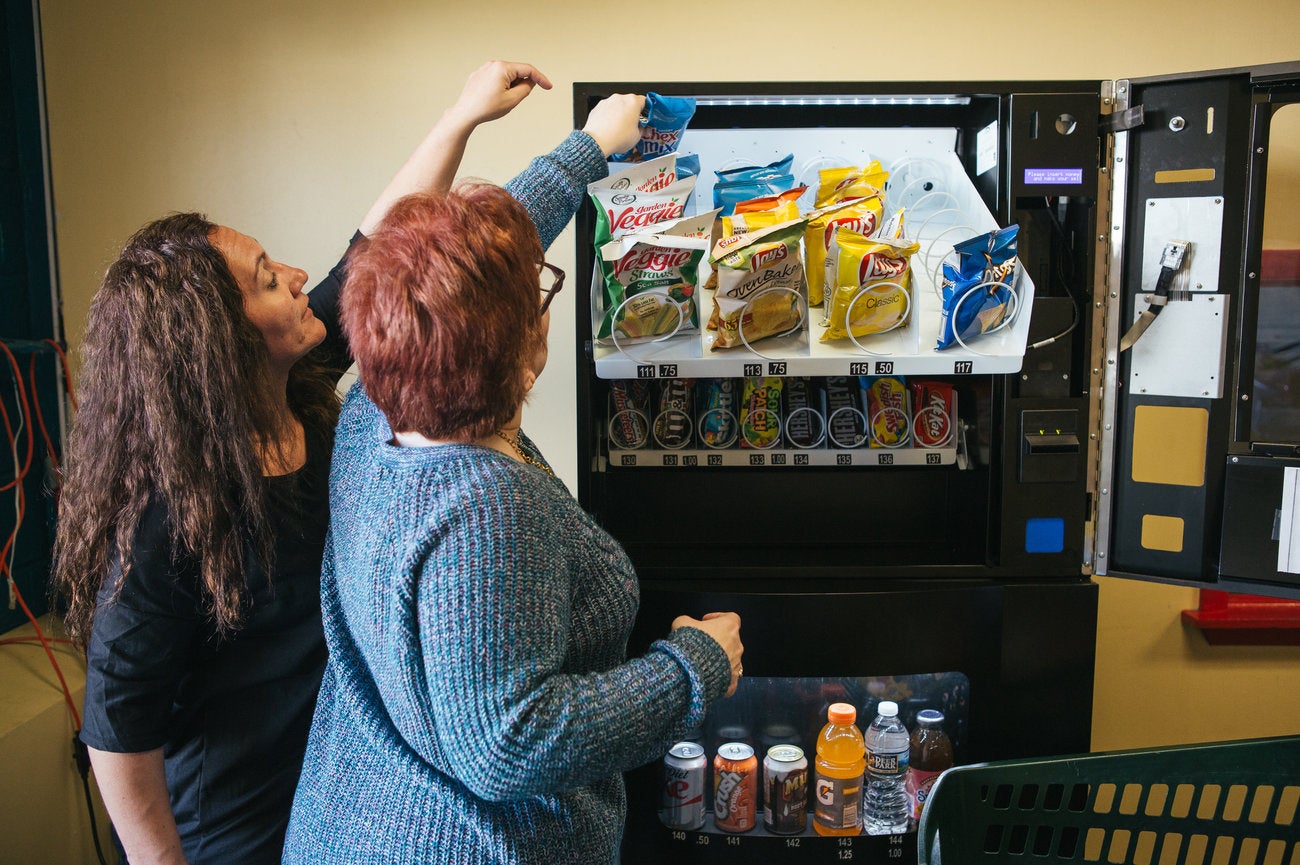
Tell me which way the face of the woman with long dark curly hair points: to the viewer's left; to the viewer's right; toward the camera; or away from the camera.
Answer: to the viewer's right

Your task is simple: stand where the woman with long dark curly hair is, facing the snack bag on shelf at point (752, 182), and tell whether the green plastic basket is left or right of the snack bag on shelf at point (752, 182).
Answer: right

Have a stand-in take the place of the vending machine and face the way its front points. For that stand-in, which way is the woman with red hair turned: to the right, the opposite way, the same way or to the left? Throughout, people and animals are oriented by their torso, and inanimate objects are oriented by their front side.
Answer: the opposite way

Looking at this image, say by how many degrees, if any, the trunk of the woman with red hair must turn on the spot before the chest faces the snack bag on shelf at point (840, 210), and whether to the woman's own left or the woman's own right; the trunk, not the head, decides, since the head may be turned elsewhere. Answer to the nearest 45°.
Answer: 0° — they already face it

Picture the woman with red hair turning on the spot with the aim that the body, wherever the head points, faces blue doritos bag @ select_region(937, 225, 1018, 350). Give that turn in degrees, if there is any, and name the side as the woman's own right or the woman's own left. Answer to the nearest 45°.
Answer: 0° — they already face it

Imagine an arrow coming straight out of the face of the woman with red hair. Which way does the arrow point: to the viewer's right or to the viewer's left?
to the viewer's right

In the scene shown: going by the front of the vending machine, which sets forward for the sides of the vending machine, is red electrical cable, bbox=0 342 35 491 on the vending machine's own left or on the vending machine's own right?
on the vending machine's own right
